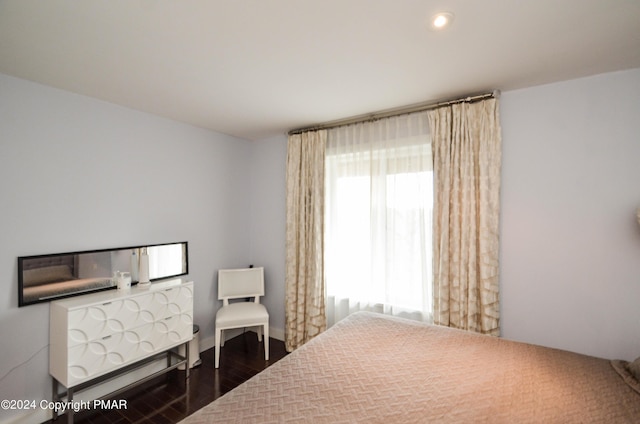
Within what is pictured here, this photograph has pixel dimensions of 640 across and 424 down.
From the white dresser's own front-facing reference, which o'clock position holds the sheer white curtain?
The sheer white curtain is roughly at 11 o'clock from the white dresser.

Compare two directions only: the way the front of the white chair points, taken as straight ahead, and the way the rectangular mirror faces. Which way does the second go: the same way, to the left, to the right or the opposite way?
to the left

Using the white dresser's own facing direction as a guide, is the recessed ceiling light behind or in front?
in front

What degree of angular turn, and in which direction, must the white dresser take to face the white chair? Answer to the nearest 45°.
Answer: approximately 90° to its left

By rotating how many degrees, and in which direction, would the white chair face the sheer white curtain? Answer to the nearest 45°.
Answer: approximately 45° to its left

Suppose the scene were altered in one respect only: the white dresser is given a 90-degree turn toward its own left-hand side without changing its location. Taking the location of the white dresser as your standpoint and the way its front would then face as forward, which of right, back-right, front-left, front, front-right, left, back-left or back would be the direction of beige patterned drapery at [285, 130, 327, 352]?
front-right

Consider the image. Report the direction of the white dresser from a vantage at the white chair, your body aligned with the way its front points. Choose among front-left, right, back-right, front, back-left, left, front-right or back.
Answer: front-right

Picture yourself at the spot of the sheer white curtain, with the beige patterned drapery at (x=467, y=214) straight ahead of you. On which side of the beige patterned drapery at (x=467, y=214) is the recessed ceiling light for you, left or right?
right

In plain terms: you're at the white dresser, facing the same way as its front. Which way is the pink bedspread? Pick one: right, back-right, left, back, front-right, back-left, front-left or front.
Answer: front

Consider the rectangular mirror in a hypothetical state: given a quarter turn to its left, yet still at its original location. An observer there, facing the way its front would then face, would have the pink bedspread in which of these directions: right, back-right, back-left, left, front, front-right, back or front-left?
right

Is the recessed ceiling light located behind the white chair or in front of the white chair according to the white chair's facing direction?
in front

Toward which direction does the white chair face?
toward the camera

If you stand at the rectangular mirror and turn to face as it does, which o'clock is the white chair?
The white chair is roughly at 10 o'clock from the rectangular mirror.

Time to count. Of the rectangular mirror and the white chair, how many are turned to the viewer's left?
0

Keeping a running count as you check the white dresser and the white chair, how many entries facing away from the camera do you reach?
0

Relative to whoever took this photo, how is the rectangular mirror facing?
facing the viewer and to the right of the viewer
